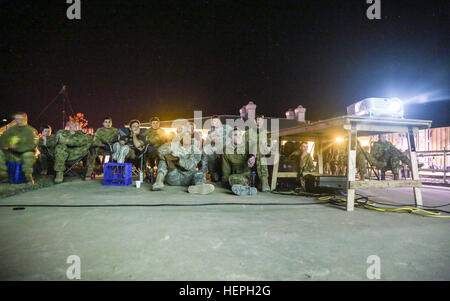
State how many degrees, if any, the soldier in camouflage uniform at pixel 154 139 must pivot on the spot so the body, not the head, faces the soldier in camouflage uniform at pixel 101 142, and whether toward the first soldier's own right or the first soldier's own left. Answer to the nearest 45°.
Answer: approximately 90° to the first soldier's own right

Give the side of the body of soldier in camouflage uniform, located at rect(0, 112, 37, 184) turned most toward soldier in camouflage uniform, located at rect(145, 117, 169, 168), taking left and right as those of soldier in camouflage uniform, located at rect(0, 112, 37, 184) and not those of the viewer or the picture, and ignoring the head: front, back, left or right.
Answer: left

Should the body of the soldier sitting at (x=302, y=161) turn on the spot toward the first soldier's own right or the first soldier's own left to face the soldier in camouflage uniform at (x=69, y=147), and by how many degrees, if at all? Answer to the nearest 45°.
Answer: approximately 90° to the first soldier's own right
